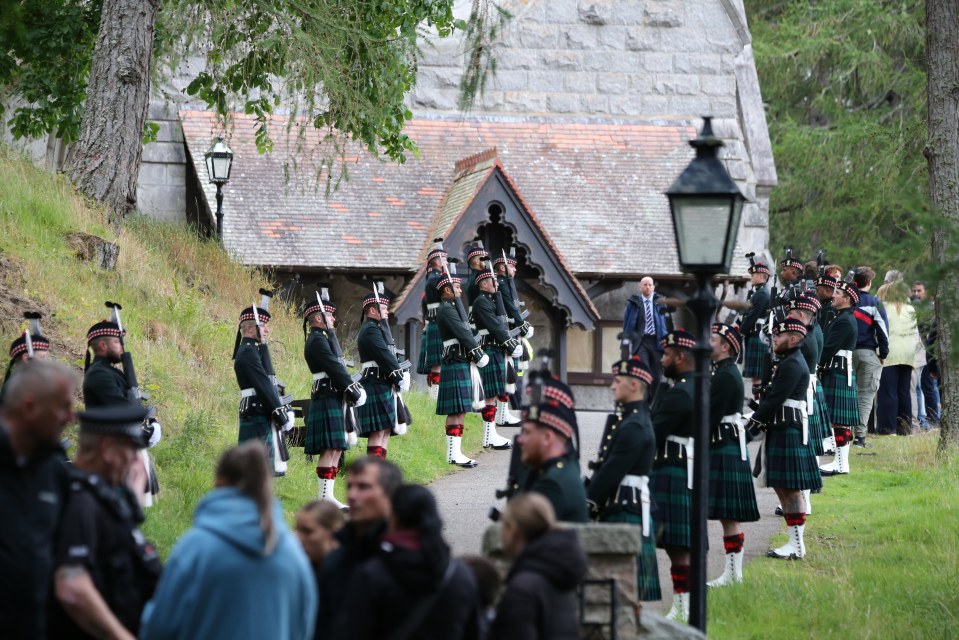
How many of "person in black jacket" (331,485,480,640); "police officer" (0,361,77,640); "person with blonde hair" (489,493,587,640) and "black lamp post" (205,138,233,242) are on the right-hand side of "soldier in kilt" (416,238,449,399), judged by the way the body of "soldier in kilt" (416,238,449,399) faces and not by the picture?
3

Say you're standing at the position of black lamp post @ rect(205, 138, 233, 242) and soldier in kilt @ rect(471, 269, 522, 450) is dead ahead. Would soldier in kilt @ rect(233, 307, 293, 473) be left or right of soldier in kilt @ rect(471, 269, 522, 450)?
right

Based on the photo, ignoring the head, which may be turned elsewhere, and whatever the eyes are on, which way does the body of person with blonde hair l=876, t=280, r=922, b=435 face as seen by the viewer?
away from the camera

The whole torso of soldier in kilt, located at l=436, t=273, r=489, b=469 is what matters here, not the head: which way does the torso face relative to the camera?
to the viewer's right

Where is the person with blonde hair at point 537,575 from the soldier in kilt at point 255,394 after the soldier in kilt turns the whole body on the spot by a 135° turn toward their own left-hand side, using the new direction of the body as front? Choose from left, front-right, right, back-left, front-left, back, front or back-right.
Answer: back-left

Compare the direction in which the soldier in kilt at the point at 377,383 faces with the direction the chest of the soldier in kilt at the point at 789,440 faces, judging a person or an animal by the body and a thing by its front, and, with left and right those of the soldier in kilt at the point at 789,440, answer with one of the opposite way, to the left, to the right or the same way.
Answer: the opposite way

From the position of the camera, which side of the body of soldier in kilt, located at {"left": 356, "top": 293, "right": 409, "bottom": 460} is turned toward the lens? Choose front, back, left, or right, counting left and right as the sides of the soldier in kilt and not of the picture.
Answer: right

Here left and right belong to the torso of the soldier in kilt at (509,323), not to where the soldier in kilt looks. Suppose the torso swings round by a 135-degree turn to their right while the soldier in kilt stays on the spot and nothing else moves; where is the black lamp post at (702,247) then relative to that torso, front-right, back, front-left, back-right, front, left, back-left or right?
front-left

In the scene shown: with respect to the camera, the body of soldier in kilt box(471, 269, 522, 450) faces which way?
to the viewer's right

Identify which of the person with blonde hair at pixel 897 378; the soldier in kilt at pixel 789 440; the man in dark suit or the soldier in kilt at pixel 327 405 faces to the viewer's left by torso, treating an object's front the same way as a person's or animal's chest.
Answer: the soldier in kilt at pixel 789 440

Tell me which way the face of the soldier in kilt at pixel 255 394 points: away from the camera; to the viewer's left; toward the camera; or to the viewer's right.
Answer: to the viewer's right

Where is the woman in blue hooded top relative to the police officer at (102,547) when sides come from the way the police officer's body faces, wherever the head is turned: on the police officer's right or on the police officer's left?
on the police officer's right

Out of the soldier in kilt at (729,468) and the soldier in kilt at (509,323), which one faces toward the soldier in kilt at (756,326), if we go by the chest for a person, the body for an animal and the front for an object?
the soldier in kilt at (509,323)

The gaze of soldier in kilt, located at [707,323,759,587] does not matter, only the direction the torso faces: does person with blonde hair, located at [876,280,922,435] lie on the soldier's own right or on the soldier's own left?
on the soldier's own right

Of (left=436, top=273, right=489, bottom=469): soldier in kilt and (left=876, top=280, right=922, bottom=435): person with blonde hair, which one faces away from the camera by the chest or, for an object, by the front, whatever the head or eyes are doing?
the person with blonde hair

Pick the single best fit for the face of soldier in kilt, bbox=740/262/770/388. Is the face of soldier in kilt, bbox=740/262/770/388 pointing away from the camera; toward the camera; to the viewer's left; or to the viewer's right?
to the viewer's left

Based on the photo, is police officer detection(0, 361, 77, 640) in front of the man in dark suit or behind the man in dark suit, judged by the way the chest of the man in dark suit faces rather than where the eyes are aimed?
in front

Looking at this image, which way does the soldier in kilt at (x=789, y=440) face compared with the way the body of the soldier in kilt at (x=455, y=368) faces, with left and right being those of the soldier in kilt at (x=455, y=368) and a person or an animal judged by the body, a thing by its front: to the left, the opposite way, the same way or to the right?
the opposite way

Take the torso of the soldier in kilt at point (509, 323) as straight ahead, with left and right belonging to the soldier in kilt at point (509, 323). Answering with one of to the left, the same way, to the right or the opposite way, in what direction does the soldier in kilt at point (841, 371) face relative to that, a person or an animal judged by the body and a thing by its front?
the opposite way
